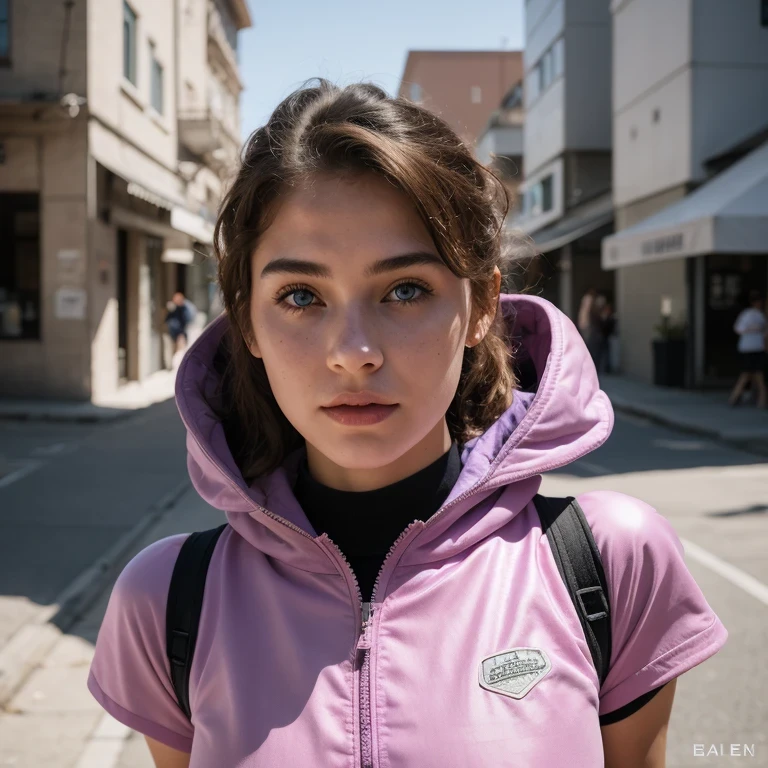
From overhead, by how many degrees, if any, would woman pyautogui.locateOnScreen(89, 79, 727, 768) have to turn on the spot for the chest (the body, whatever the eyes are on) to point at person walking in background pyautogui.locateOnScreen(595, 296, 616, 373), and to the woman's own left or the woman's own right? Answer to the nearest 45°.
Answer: approximately 180°

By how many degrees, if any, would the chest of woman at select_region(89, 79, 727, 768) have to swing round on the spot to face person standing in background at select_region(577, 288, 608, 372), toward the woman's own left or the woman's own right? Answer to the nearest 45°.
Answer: approximately 180°

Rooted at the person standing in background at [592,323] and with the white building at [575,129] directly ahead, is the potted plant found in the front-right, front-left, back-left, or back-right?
back-right

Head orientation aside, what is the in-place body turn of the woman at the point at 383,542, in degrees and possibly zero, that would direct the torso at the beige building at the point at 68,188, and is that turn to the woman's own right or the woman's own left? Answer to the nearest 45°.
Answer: approximately 180°

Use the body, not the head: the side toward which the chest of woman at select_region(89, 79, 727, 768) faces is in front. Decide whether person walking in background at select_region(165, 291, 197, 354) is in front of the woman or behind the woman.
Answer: behind

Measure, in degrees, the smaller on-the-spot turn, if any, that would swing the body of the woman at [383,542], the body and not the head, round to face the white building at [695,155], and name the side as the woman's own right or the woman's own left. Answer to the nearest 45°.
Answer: approximately 180°

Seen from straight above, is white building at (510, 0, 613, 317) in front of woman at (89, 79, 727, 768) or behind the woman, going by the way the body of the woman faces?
behind

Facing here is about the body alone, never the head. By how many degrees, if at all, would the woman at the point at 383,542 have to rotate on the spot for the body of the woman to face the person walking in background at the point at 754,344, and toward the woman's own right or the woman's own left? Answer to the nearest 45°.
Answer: approximately 180°

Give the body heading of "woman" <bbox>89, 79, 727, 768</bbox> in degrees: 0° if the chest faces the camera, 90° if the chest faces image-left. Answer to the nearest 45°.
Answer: approximately 0°
